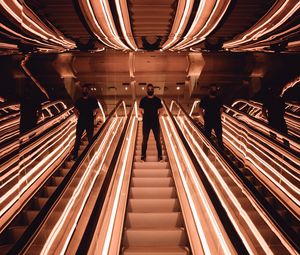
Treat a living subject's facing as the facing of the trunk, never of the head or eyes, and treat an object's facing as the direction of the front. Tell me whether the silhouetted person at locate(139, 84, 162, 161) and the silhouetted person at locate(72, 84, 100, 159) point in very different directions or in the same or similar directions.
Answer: same or similar directions

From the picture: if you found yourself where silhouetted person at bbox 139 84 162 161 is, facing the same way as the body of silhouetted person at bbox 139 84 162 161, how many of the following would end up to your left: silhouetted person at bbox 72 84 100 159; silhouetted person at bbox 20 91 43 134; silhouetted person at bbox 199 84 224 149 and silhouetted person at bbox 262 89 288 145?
2

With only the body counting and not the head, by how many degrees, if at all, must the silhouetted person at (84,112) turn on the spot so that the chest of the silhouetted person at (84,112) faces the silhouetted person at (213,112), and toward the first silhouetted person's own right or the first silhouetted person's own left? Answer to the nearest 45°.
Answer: approximately 90° to the first silhouetted person's own left

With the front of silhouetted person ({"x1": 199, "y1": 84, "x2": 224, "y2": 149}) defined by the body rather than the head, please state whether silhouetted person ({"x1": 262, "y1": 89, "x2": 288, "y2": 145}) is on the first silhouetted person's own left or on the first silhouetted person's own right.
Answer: on the first silhouetted person's own left

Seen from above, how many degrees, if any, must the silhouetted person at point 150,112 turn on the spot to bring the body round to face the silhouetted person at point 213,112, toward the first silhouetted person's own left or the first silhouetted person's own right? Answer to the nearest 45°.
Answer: approximately 90° to the first silhouetted person's own left

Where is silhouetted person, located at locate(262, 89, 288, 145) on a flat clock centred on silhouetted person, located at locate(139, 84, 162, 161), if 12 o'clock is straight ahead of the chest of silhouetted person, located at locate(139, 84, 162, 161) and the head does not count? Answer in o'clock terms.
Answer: silhouetted person, located at locate(262, 89, 288, 145) is roughly at 9 o'clock from silhouetted person, located at locate(139, 84, 162, 161).

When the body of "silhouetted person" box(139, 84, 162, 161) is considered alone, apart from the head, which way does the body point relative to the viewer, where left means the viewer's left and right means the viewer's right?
facing the viewer

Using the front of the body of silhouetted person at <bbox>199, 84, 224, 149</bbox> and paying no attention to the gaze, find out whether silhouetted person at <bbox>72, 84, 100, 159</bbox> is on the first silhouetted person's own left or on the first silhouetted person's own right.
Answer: on the first silhouetted person's own right

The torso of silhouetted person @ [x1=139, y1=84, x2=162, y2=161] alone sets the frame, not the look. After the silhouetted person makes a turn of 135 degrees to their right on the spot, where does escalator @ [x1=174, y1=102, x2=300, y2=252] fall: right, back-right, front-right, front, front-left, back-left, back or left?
back

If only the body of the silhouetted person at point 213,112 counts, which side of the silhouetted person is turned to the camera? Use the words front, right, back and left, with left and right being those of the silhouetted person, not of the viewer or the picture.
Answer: front

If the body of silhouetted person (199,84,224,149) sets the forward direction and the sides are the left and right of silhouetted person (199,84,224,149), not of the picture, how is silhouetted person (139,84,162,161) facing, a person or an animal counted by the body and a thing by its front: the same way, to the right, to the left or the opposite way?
the same way

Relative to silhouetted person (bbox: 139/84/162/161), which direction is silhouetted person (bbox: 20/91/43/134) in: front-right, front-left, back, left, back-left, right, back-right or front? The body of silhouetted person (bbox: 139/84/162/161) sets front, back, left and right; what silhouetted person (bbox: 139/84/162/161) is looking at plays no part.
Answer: right

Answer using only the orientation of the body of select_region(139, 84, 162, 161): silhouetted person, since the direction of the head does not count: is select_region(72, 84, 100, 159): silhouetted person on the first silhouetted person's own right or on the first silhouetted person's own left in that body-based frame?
on the first silhouetted person's own right
